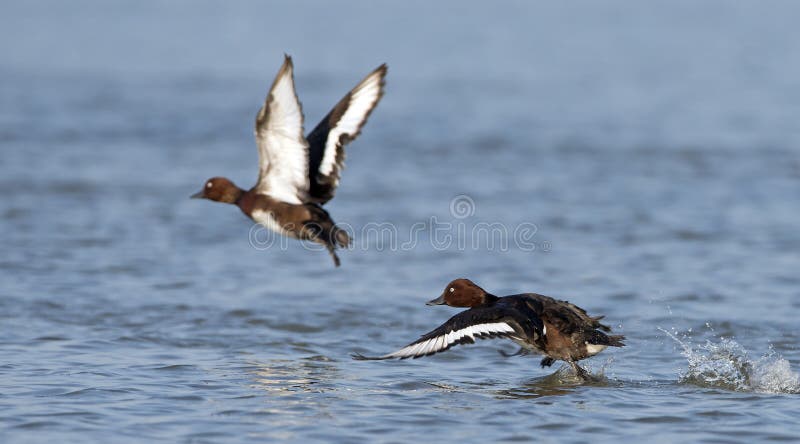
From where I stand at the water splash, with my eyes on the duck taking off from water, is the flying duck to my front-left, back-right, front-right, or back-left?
front-right

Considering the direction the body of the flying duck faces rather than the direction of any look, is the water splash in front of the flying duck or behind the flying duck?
behind

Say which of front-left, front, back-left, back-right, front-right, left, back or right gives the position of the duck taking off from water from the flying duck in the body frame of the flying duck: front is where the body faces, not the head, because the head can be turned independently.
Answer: back-left

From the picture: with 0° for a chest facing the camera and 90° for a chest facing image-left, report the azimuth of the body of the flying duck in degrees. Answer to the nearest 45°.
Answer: approximately 90°

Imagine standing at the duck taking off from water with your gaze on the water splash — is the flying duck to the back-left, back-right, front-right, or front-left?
back-left

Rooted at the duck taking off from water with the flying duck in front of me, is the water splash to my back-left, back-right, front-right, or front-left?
back-right

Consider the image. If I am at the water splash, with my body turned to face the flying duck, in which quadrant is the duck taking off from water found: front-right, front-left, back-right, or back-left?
front-left
